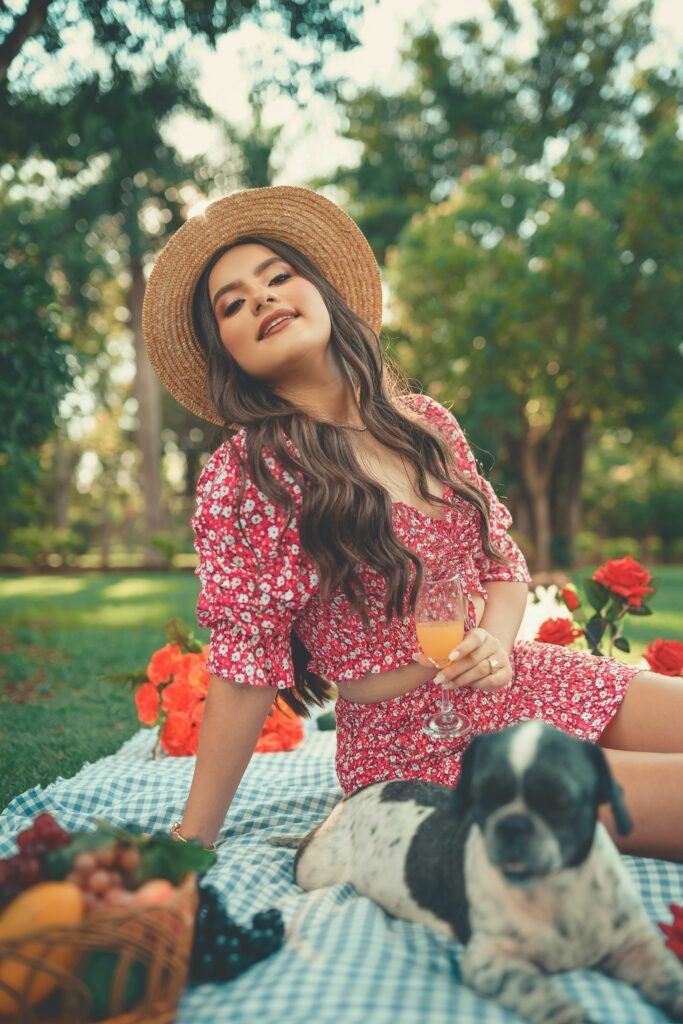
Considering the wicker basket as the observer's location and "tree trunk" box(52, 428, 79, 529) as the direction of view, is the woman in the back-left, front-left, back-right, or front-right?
front-right

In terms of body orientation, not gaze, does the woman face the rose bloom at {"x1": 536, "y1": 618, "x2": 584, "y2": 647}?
no

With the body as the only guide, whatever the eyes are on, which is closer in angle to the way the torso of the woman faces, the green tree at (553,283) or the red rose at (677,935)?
the red rose

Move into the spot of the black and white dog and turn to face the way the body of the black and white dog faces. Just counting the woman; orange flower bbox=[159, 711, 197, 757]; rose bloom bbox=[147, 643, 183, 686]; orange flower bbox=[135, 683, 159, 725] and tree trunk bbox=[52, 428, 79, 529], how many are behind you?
5

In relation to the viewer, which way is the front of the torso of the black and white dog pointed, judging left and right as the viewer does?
facing the viewer and to the right of the viewer

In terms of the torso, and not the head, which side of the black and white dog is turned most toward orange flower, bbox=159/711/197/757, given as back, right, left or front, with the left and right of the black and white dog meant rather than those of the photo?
back

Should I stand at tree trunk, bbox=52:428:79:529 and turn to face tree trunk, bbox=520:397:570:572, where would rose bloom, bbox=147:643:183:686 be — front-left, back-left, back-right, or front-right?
front-right

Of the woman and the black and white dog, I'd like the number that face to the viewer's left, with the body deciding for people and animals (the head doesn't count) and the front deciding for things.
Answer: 0

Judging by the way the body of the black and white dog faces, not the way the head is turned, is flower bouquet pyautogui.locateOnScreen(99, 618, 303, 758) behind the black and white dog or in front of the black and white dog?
behind

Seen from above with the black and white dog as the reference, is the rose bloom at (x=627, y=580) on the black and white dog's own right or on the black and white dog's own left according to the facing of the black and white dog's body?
on the black and white dog's own left

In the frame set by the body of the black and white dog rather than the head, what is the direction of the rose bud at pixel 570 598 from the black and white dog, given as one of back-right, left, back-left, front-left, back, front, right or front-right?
back-left

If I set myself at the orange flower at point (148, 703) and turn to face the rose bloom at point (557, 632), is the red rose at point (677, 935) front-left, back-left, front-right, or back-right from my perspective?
front-right

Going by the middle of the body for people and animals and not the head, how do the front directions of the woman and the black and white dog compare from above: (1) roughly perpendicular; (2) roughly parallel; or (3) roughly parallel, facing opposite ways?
roughly parallel

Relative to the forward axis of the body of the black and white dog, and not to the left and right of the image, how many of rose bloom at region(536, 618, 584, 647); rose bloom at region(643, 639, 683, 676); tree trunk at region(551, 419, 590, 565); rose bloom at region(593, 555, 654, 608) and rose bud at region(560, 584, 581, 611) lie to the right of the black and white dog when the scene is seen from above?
0

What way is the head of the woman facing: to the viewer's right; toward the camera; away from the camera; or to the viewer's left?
toward the camera

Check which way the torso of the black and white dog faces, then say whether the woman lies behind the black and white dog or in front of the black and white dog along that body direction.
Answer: behind

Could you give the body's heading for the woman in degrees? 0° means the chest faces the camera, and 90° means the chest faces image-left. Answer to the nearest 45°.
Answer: approximately 315°

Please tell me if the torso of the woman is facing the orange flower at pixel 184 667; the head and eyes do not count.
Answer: no

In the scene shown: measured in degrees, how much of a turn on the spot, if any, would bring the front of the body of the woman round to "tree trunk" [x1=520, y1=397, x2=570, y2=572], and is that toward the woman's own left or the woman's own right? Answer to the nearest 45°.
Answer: approximately 135° to the woman's own left

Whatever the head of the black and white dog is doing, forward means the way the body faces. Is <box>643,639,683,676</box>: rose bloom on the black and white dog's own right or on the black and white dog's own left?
on the black and white dog's own left

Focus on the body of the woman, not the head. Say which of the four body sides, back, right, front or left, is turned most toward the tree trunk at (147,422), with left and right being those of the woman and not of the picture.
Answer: back

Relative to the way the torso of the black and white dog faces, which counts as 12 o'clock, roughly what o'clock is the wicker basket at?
The wicker basket is roughly at 4 o'clock from the black and white dog.
